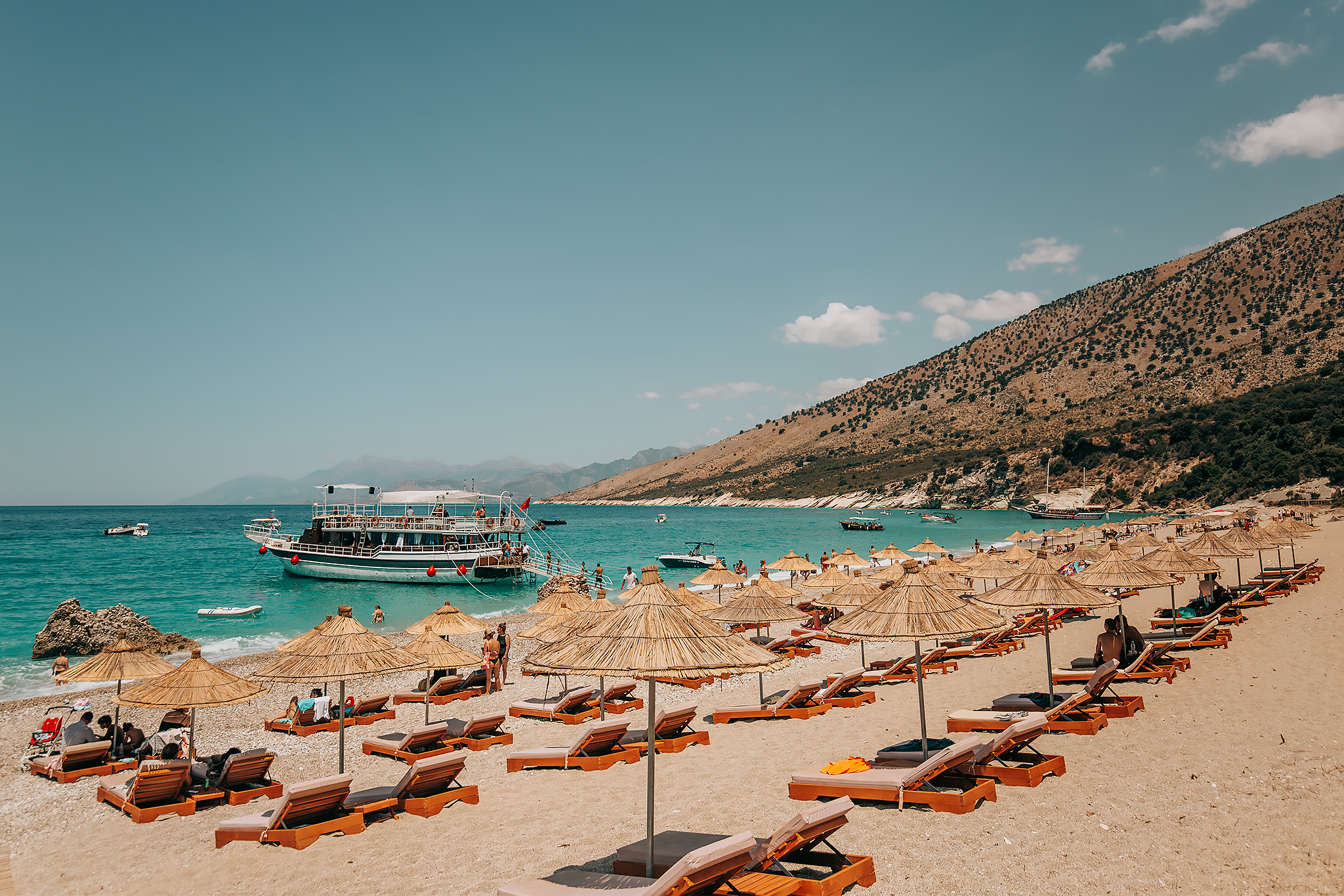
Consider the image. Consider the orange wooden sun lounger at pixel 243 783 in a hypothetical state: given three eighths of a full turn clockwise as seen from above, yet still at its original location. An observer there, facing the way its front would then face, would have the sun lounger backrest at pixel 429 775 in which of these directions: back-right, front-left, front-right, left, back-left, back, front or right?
front-right

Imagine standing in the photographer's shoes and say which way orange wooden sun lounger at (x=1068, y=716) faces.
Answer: facing to the left of the viewer

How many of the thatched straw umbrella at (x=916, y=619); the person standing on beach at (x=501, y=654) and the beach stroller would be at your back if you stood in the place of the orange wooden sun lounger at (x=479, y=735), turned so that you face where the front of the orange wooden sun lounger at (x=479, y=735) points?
1

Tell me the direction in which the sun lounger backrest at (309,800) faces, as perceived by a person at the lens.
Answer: facing away from the viewer and to the left of the viewer

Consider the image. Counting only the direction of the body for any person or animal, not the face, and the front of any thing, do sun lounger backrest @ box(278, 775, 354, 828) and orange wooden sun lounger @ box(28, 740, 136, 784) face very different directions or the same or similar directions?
same or similar directions

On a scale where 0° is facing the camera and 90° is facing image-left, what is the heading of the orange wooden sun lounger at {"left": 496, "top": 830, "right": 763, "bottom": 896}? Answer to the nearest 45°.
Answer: approximately 90°

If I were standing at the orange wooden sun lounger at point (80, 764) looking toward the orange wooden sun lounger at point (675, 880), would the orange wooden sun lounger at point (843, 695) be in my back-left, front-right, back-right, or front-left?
front-left

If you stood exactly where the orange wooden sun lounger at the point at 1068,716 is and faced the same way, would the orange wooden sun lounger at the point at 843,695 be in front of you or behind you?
in front

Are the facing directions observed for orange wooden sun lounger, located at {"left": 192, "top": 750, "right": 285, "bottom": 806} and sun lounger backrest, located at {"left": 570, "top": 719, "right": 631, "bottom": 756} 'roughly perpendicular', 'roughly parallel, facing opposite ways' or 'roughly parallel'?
roughly parallel

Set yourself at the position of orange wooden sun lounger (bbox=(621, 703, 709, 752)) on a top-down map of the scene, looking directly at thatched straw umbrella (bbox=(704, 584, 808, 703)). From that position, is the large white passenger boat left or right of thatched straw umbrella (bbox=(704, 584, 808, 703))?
left

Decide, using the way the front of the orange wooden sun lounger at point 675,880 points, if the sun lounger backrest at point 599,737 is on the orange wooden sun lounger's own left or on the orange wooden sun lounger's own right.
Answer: on the orange wooden sun lounger's own right

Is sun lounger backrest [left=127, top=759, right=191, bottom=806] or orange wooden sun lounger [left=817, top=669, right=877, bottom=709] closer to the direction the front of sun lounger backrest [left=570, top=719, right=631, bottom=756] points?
the sun lounger backrest

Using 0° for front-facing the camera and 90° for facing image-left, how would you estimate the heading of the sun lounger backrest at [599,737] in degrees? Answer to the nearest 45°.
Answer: approximately 135°

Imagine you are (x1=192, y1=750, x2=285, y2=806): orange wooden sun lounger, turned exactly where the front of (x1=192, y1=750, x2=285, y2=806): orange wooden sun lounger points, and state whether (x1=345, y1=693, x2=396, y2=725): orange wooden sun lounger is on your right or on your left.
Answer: on your right

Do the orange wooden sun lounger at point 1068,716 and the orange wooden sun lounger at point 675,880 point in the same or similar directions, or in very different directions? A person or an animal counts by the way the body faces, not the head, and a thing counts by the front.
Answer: same or similar directions

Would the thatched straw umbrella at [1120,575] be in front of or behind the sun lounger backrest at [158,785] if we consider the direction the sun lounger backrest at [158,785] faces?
behind

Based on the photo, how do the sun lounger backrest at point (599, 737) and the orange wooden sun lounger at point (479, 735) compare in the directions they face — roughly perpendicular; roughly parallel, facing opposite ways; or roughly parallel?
roughly parallel
